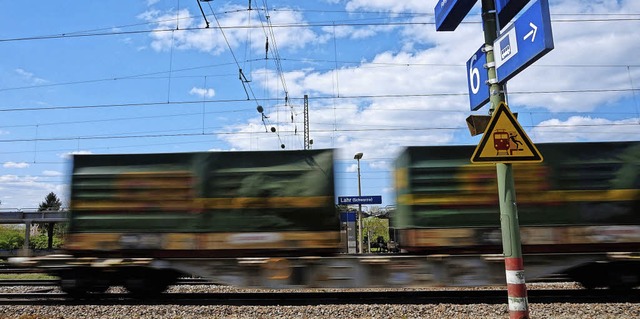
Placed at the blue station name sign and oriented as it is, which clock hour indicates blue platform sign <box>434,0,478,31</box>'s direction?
The blue platform sign is roughly at 12 o'clock from the blue station name sign.

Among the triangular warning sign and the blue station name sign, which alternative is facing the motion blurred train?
the blue station name sign

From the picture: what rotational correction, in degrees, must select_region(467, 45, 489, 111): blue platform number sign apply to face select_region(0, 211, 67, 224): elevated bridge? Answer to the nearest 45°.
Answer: approximately 90° to its right

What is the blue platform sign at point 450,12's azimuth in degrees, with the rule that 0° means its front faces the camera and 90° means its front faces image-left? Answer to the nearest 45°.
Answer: approximately 45°

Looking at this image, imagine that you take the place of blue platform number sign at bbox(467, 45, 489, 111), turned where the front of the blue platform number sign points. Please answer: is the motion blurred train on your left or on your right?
on your right

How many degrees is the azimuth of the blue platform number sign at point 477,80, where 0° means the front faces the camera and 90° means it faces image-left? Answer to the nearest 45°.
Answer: approximately 45°

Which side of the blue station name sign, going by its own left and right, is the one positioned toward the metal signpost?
front

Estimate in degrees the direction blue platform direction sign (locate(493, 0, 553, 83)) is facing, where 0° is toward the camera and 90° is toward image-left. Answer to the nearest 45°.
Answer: approximately 45°
